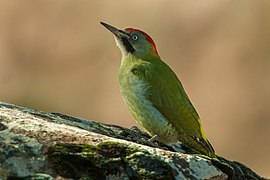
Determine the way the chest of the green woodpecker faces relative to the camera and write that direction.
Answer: to the viewer's left
